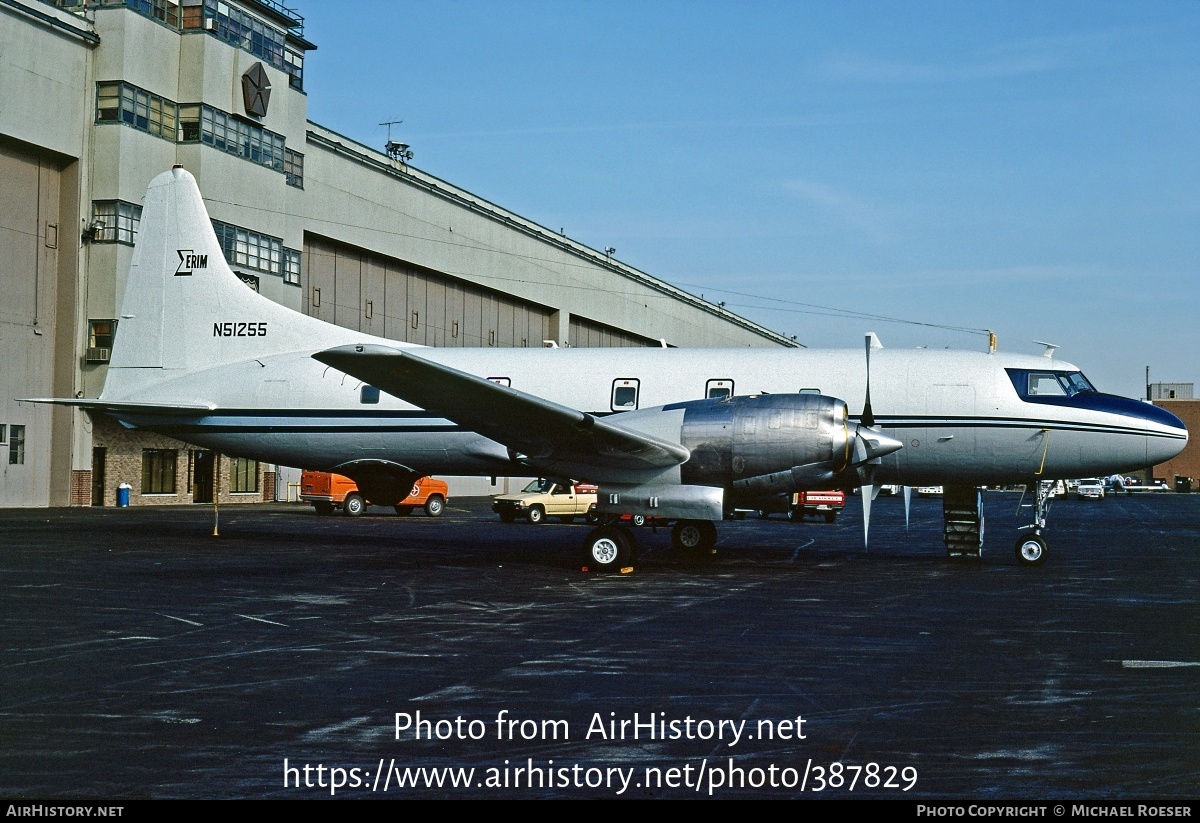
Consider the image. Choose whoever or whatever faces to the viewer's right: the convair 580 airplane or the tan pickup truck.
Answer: the convair 580 airplane

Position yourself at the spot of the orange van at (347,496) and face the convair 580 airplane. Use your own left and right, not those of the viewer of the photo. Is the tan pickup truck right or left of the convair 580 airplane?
left

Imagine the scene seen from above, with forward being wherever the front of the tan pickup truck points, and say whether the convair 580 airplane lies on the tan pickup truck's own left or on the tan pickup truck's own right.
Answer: on the tan pickup truck's own left

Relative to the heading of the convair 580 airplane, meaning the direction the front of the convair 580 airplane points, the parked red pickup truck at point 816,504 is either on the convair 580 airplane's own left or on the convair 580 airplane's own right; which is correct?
on the convair 580 airplane's own left

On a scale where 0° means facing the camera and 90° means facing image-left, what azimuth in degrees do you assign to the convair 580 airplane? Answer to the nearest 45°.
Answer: approximately 270°

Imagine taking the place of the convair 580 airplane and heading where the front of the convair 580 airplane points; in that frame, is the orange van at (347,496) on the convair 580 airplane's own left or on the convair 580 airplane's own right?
on the convair 580 airplane's own left

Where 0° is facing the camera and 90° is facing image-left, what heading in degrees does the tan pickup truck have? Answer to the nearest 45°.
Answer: approximately 45°

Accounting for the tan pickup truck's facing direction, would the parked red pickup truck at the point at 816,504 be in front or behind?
behind

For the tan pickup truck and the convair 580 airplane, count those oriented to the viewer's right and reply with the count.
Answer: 1
